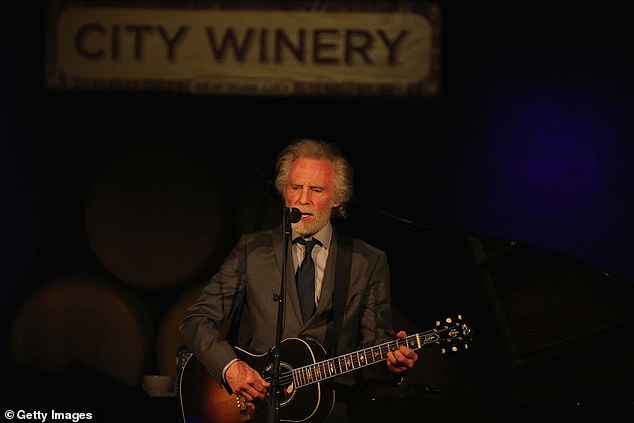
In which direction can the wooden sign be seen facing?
toward the camera
